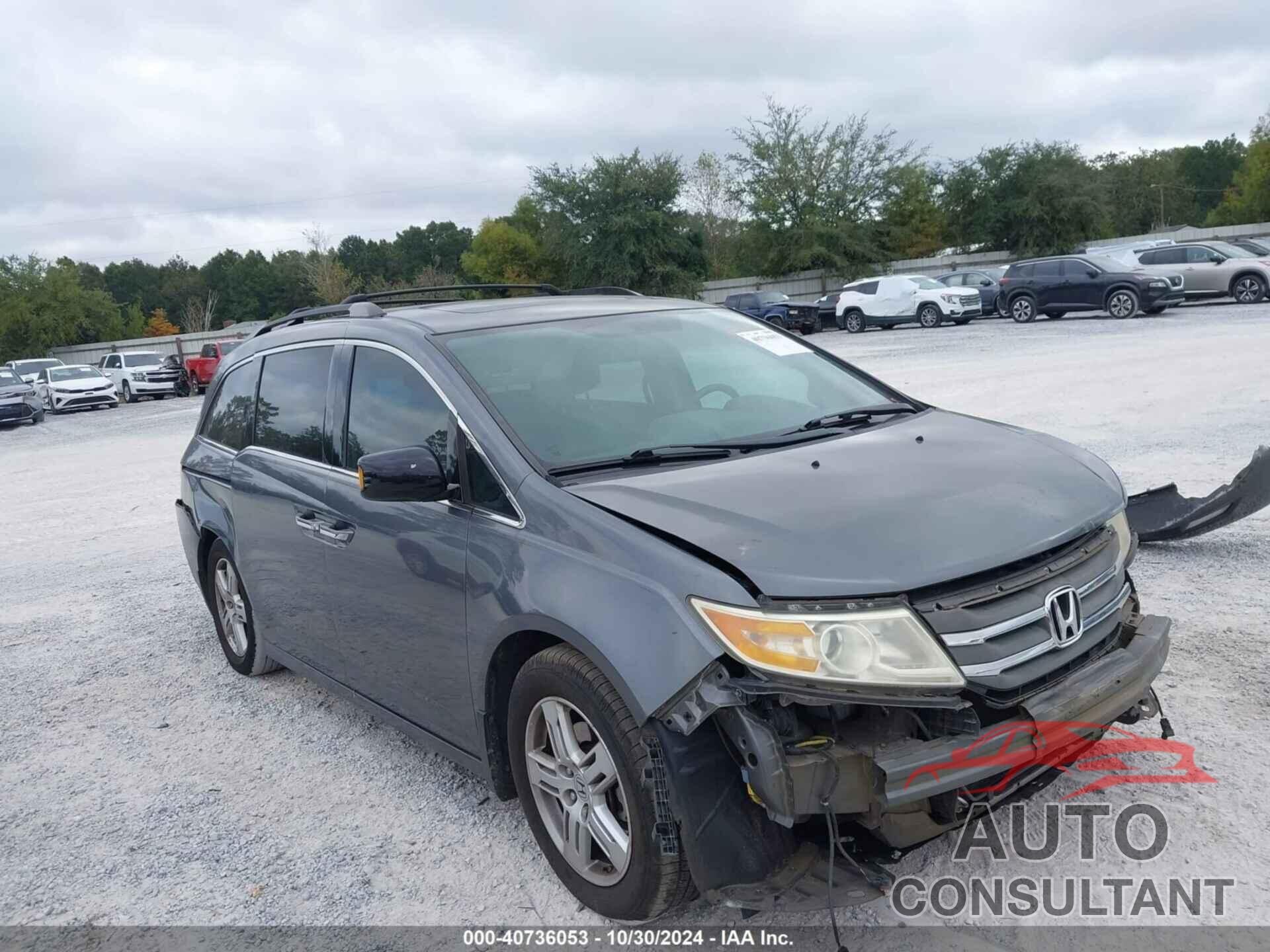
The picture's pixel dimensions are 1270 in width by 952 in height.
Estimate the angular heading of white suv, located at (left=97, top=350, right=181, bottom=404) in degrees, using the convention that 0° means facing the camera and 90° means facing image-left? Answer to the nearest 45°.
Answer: approximately 315°

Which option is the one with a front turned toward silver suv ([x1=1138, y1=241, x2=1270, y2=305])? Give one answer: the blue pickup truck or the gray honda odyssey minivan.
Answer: the blue pickup truck

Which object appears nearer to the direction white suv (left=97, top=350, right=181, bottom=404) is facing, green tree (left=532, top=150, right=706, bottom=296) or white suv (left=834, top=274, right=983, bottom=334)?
the white suv

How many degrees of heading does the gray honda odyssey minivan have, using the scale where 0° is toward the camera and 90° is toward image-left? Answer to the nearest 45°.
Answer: approximately 315°

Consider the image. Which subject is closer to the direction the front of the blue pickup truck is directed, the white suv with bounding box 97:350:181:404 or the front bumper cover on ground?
the front bumper cover on ground

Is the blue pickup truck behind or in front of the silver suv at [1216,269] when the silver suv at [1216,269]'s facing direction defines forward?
behind

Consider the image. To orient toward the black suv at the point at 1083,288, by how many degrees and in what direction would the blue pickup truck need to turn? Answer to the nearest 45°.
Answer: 0° — it already faces it

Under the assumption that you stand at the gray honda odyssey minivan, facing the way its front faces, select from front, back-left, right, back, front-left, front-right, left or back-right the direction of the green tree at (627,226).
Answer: back-left
